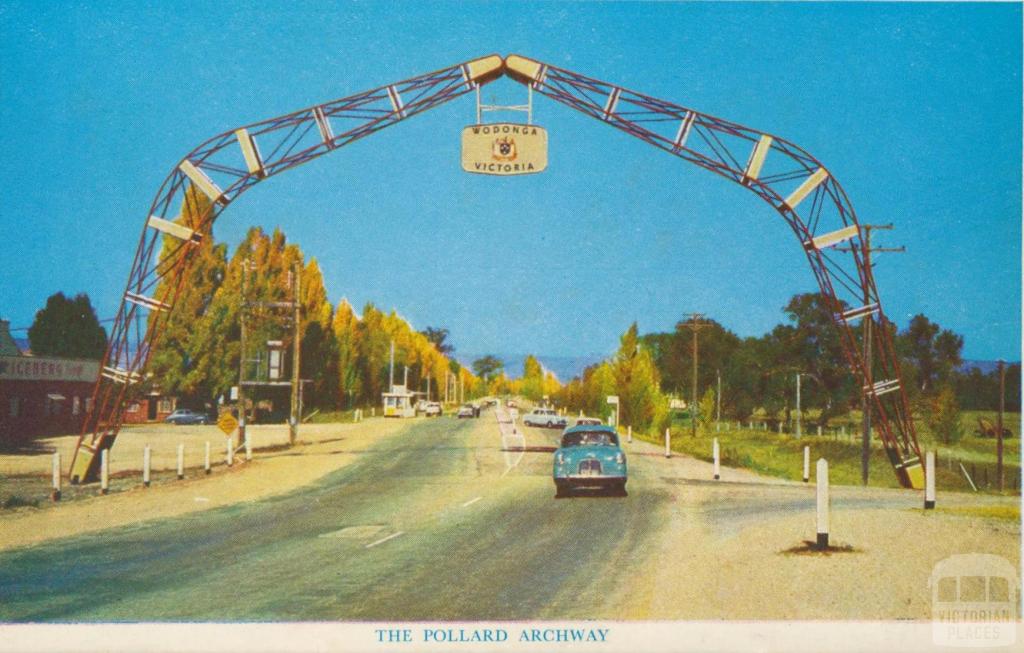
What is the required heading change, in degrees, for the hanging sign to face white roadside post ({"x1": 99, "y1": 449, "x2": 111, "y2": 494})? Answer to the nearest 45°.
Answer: approximately 90° to its right

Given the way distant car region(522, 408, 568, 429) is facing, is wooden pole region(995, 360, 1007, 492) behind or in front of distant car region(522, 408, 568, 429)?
in front

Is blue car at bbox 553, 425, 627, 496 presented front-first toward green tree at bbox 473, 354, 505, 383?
no

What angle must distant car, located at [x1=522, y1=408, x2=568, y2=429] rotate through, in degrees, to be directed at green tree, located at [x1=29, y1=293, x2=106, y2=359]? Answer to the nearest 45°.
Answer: approximately 90° to its right

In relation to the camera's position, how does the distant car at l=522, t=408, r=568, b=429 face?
facing the viewer and to the right of the viewer

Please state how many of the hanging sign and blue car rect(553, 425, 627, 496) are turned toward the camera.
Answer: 2

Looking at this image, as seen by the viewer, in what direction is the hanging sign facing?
toward the camera

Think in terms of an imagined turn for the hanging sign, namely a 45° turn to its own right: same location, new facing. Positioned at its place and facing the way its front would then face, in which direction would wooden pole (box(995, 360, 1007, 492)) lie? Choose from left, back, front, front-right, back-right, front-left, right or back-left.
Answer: back-left

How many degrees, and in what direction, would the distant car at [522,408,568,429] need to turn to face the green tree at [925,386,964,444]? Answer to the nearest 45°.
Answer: approximately 45° to its left

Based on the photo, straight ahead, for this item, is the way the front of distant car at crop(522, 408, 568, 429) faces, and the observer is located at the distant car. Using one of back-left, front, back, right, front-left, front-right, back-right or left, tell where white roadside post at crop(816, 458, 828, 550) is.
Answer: front

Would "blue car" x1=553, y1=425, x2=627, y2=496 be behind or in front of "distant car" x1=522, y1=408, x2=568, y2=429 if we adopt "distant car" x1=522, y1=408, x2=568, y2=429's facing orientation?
in front

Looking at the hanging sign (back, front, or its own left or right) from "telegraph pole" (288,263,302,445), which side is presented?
back

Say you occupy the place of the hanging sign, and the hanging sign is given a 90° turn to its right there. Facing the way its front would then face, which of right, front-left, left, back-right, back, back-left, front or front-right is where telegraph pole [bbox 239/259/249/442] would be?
front

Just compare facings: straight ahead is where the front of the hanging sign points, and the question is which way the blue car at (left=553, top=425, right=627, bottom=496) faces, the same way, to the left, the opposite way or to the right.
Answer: the same way
